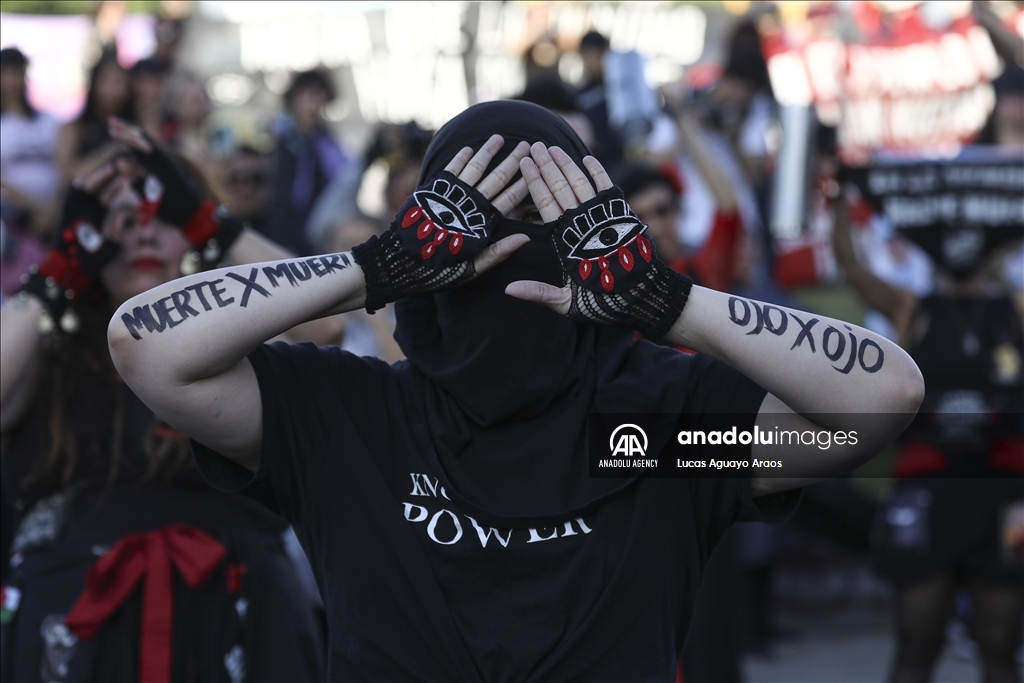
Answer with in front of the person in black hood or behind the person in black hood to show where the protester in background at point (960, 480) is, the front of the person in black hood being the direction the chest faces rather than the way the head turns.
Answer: behind

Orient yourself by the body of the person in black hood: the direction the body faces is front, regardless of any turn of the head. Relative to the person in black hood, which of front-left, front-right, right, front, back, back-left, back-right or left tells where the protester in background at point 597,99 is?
back

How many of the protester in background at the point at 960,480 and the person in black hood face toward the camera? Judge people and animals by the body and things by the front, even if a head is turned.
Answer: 2

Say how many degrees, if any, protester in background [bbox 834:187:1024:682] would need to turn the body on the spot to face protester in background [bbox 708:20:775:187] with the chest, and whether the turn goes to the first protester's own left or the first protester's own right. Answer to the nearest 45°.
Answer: approximately 180°

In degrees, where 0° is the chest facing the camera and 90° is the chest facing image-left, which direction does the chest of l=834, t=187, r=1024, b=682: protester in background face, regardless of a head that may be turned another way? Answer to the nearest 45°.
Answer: approximately 0°

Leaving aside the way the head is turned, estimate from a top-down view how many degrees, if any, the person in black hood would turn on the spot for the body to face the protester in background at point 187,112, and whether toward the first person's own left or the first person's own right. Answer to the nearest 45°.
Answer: approximately 180°

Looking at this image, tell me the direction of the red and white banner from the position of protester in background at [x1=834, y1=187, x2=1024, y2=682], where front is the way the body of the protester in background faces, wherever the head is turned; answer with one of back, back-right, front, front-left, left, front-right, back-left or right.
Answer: back

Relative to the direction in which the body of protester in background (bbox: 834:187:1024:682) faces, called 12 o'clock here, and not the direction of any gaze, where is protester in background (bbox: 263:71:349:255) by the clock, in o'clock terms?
protester in background (bbox: 263:71:349:255) is roughly at 4 o'clock from protester in background (bbox: 834:187:1024:682).

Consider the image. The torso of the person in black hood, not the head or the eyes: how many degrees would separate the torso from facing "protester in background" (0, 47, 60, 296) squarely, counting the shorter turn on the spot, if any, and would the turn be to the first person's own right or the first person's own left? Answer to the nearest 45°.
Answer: approximately 135° to the first person's own right

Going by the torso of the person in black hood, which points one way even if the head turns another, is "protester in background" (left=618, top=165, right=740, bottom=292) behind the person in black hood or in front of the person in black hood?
behind

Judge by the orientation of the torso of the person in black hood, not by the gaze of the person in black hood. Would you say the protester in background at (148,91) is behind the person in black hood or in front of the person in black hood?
behind

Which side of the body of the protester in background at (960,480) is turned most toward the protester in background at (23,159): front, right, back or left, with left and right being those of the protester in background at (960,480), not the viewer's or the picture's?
right
